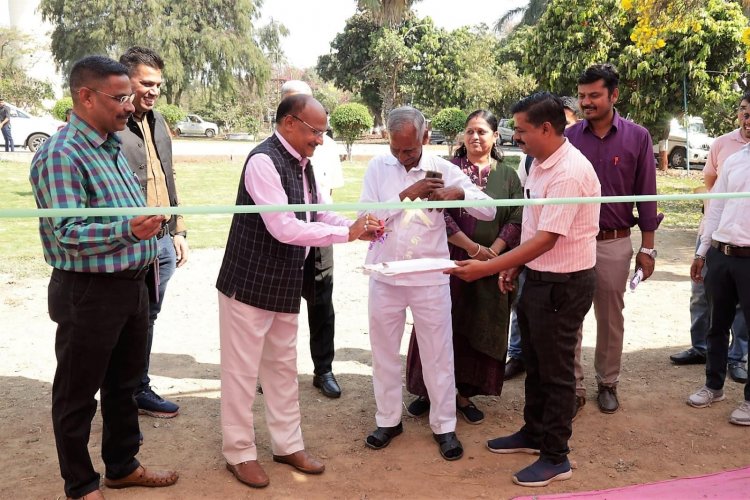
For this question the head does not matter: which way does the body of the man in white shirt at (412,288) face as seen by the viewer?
toward the camera

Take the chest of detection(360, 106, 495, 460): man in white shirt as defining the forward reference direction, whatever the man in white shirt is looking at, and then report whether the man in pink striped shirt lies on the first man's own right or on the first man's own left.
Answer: on the first man's own left

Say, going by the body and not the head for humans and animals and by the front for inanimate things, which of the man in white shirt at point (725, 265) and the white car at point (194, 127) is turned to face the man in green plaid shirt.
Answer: the man in white shirt

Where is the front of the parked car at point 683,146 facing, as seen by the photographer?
facing the viewer and to the right of the viewer

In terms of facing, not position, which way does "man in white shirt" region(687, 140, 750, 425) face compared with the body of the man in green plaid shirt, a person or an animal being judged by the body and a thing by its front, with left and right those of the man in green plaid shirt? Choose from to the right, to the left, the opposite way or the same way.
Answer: the opposite way

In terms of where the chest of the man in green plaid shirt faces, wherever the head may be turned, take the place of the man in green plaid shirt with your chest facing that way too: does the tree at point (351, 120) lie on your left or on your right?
on your left

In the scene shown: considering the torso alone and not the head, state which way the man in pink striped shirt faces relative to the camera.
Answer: to the viewer's left

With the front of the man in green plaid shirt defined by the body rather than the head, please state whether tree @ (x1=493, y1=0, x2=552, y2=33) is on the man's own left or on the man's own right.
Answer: on the man's own left

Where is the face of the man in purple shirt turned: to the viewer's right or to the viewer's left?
to the viewer's left

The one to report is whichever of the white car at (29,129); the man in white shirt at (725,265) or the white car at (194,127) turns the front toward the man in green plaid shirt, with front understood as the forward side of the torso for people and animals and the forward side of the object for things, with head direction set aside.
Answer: the man in white shirt

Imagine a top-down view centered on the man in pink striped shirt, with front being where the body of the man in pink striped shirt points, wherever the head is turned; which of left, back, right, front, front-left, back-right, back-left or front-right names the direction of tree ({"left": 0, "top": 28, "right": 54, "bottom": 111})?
front-right

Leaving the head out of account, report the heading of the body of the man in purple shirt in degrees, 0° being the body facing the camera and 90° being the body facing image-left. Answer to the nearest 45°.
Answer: approximately 45°

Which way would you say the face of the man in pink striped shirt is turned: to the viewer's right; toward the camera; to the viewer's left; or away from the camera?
to the viewer's left
